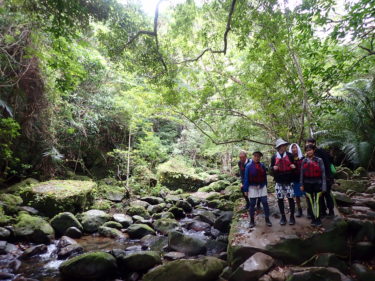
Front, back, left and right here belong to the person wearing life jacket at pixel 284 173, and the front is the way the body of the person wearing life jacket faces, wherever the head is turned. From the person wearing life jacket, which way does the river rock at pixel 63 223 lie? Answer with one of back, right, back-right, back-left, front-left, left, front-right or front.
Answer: right

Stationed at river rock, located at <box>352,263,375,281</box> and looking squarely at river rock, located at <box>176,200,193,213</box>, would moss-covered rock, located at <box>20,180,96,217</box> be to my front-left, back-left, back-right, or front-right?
front-left

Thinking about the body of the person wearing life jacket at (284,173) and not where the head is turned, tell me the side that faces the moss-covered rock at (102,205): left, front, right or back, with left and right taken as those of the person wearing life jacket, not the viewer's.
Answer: right

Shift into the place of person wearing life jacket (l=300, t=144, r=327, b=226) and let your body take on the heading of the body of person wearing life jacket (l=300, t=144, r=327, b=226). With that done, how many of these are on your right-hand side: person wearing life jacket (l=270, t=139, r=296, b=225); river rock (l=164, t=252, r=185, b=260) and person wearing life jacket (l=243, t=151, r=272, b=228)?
3

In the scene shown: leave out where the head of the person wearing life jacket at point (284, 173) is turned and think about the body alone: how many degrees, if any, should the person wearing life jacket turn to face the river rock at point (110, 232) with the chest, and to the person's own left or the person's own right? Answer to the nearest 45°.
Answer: approximately 90° to the person's own right

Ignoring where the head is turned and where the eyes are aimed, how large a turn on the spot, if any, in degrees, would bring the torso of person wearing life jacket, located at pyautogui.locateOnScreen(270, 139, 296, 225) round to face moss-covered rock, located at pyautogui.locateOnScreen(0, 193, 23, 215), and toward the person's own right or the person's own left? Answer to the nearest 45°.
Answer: approximately 90° to the person's own right

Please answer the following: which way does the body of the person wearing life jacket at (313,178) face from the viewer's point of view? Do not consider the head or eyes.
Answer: toward the camera

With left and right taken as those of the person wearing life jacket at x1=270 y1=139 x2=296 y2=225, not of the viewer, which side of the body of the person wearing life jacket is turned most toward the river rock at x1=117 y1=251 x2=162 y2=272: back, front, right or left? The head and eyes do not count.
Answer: right

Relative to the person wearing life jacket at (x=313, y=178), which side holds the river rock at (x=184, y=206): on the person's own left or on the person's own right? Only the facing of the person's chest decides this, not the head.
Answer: on the person's own right

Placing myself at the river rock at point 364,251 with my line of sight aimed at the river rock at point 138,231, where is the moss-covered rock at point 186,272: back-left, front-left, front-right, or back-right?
front-left

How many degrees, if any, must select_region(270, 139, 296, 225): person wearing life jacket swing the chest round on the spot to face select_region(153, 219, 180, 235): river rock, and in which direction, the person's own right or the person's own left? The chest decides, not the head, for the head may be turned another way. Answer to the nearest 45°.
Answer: approximately 135° to the person's own right

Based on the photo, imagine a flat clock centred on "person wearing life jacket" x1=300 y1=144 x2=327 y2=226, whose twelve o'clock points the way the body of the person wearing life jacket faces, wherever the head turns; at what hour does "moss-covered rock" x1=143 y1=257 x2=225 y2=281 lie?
The moss-covered rock is roughly at 2 o'clock from the person wearing life jacket.

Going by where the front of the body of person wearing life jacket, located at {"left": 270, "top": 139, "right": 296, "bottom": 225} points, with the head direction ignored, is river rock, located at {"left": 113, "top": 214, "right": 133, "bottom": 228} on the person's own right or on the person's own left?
on the person's own right

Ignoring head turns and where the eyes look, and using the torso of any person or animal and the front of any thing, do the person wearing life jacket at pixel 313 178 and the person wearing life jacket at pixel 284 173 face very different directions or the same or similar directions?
same or similar directions

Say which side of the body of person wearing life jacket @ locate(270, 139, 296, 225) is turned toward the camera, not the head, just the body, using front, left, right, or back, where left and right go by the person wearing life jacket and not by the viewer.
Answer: front

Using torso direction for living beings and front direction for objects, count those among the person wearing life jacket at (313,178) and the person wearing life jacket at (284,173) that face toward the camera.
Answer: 2
